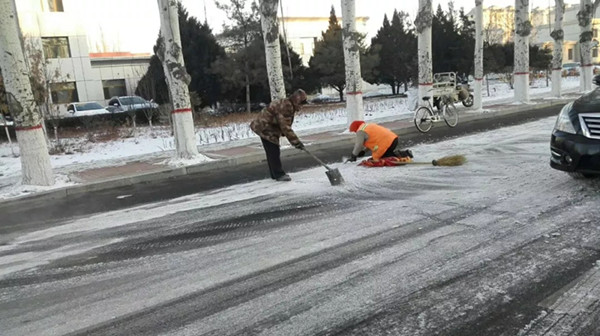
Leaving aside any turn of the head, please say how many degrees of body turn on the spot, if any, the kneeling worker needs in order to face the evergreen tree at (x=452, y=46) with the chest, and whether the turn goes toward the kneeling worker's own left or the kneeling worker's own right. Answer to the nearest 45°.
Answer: approximately 90° to the kneeling worker's own right

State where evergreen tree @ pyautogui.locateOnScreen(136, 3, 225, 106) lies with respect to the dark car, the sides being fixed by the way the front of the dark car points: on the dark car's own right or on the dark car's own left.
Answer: on the dark car's own right

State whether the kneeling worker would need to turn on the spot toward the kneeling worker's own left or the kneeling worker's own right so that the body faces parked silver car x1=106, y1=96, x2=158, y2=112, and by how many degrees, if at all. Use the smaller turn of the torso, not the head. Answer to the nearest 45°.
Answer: approximately 45° to the kneeling worker's own right

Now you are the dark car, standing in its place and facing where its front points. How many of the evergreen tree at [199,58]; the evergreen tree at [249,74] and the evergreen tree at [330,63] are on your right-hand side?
3

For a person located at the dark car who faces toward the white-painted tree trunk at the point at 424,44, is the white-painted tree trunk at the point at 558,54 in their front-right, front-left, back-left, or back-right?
front-right

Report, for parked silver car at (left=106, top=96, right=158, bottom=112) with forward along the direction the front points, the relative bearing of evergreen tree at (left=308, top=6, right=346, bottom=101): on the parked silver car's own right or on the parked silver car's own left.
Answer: on the parked silver car's own left

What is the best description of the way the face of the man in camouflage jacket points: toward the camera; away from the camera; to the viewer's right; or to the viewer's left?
to the viewer's right

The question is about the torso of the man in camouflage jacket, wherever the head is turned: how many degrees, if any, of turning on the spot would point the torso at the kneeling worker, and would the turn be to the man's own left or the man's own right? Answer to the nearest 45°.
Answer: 0° — they already face them

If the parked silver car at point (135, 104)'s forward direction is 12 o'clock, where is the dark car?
The dark car is roughly at 1 o'clock from the parked silver car.

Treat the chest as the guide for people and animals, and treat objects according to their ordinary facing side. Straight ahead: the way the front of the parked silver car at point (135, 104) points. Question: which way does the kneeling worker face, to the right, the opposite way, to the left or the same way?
the opposite way

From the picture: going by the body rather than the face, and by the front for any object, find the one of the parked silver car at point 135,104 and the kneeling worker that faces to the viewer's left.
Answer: the kneeling worker

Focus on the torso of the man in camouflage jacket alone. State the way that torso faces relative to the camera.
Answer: to the viewer's right

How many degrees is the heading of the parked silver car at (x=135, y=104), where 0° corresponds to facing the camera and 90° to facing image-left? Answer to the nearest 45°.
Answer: approximately 315°

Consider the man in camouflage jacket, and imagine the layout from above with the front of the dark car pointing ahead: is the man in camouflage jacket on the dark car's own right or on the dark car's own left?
on the dark car's own right

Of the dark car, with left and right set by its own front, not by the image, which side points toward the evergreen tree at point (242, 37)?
right

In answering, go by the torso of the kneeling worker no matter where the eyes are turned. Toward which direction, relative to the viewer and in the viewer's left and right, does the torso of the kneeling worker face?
facing to the left of the viewer

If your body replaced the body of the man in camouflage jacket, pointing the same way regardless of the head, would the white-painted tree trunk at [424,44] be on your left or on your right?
on your left

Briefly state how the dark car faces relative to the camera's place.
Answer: facing the viewer and to the left of the viewer
